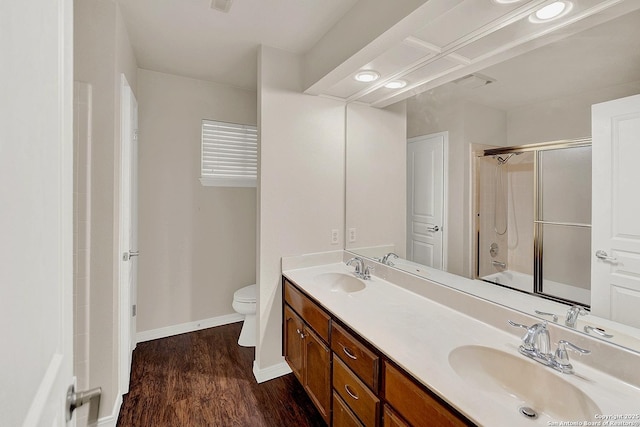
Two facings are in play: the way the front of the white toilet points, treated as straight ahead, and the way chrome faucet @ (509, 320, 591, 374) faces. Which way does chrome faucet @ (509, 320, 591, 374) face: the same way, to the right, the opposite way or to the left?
the same way

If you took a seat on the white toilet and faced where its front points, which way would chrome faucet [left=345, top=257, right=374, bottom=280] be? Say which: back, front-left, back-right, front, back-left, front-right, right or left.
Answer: back-left

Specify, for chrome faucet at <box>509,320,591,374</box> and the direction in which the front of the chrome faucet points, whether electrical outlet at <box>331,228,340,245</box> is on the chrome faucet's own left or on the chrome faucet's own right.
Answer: on the chrome faucet's own right

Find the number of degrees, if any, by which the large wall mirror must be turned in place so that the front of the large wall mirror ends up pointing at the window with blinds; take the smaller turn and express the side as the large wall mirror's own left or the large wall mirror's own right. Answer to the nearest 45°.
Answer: approximately 45° to the large wall mirror's own right

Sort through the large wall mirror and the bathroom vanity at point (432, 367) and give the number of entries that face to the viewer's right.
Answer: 0

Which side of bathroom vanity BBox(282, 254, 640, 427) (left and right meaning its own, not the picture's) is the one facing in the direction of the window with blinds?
right

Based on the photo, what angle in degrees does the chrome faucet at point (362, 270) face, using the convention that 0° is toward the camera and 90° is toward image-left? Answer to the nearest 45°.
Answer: approximately 45°

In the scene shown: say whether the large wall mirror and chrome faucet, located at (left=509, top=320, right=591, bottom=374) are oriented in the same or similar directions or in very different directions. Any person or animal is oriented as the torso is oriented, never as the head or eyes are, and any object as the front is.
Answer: same or similar directions

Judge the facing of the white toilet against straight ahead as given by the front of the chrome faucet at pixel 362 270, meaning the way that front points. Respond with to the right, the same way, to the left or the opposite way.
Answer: the same way

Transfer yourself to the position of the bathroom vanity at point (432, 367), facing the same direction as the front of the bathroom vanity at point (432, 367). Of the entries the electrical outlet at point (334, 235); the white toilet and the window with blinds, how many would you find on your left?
0

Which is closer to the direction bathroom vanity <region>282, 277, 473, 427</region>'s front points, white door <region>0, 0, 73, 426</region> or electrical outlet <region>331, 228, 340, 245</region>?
the white door

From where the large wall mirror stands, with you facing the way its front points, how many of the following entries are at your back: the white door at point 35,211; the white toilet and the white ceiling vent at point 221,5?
0

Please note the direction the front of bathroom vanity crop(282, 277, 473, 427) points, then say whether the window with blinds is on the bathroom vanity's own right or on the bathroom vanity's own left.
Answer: on the bathroom vanity's own right

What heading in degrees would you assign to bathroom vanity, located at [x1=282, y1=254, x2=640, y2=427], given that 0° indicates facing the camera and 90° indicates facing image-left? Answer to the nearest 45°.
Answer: approximately 45°
